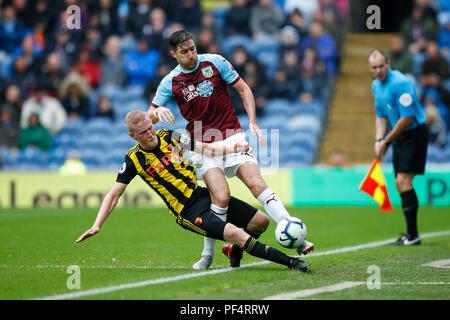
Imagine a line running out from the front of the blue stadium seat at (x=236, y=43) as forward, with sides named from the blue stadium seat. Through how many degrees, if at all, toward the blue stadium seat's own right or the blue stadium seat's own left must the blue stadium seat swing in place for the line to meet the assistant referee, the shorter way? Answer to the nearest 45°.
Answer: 0° — it already faces them

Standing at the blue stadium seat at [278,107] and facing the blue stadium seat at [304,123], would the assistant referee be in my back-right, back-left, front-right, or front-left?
front-right

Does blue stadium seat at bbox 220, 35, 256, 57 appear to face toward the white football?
yes

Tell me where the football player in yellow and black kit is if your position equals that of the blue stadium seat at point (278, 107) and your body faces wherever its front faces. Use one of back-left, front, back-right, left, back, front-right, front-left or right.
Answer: front

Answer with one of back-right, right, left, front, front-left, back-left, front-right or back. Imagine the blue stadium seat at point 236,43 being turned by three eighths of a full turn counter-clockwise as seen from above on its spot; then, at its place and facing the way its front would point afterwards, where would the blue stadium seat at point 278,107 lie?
right

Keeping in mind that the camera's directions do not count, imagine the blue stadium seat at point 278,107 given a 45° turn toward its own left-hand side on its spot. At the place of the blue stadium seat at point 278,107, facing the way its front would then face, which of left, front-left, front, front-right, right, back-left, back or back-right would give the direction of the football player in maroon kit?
front-right

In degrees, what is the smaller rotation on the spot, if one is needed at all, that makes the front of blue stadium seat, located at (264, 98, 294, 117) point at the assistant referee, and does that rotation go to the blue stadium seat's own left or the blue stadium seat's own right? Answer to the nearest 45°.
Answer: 0° — it already faces them

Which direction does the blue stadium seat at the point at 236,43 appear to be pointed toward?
toward the camera

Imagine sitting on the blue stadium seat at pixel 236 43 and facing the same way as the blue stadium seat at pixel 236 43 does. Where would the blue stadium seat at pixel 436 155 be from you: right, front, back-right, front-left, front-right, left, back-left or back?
front-left

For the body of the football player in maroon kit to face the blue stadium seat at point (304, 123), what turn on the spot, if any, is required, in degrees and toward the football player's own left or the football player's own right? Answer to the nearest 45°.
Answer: approximately 180°

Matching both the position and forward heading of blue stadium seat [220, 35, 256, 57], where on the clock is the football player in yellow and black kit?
The football player in yellow and black kit is roughly at 12 o'clock from the blue stadium seat.

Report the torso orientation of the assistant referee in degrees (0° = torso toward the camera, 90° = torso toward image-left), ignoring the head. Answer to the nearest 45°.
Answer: approximately 45°

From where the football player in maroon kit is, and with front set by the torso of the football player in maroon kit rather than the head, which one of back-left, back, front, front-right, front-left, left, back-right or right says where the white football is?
front-left
